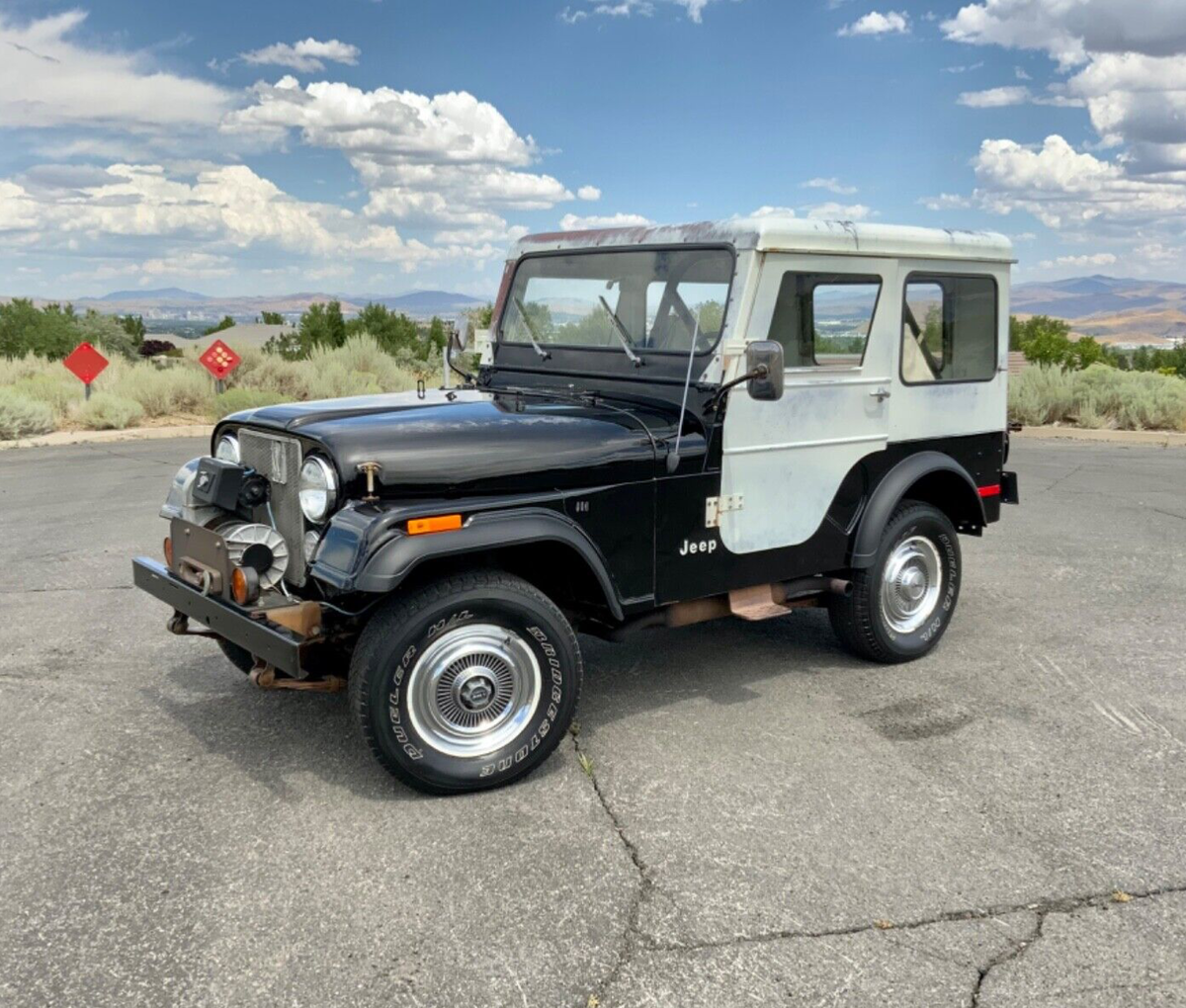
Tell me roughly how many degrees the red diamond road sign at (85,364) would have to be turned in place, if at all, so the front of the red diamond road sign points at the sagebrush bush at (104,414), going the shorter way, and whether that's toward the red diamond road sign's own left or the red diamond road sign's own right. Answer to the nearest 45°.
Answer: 0° — it already faces it

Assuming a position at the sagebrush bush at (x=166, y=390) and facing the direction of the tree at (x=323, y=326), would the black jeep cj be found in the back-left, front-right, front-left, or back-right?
back-right

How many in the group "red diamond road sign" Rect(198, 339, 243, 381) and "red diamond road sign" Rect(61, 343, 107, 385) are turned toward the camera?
2

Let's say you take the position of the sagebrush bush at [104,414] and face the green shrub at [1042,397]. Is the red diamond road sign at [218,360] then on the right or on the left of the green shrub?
left

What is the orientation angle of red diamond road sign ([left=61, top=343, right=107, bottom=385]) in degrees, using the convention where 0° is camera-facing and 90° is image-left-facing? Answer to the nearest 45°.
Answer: approximately 0°

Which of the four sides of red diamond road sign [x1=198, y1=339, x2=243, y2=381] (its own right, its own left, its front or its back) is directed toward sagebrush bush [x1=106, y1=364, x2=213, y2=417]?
right

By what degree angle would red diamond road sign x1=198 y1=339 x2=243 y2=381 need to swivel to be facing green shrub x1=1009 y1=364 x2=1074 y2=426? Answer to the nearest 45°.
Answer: approximately 90° to its left

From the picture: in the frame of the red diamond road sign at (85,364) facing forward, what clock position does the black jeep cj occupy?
The black jeep cj is roughly at 12 o'clock from the red diamond road sign.

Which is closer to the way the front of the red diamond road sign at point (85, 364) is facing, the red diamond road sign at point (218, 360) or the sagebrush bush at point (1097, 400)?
the sagebrush bush

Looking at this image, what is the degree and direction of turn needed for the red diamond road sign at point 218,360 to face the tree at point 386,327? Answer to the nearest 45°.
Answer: approximately 180°

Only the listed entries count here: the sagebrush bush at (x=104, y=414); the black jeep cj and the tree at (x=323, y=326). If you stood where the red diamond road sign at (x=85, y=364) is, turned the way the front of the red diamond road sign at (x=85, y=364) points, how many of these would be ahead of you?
2
